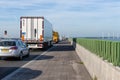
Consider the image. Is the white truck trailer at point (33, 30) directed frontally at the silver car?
no

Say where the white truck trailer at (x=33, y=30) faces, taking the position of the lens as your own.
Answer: facing away from the viewer
